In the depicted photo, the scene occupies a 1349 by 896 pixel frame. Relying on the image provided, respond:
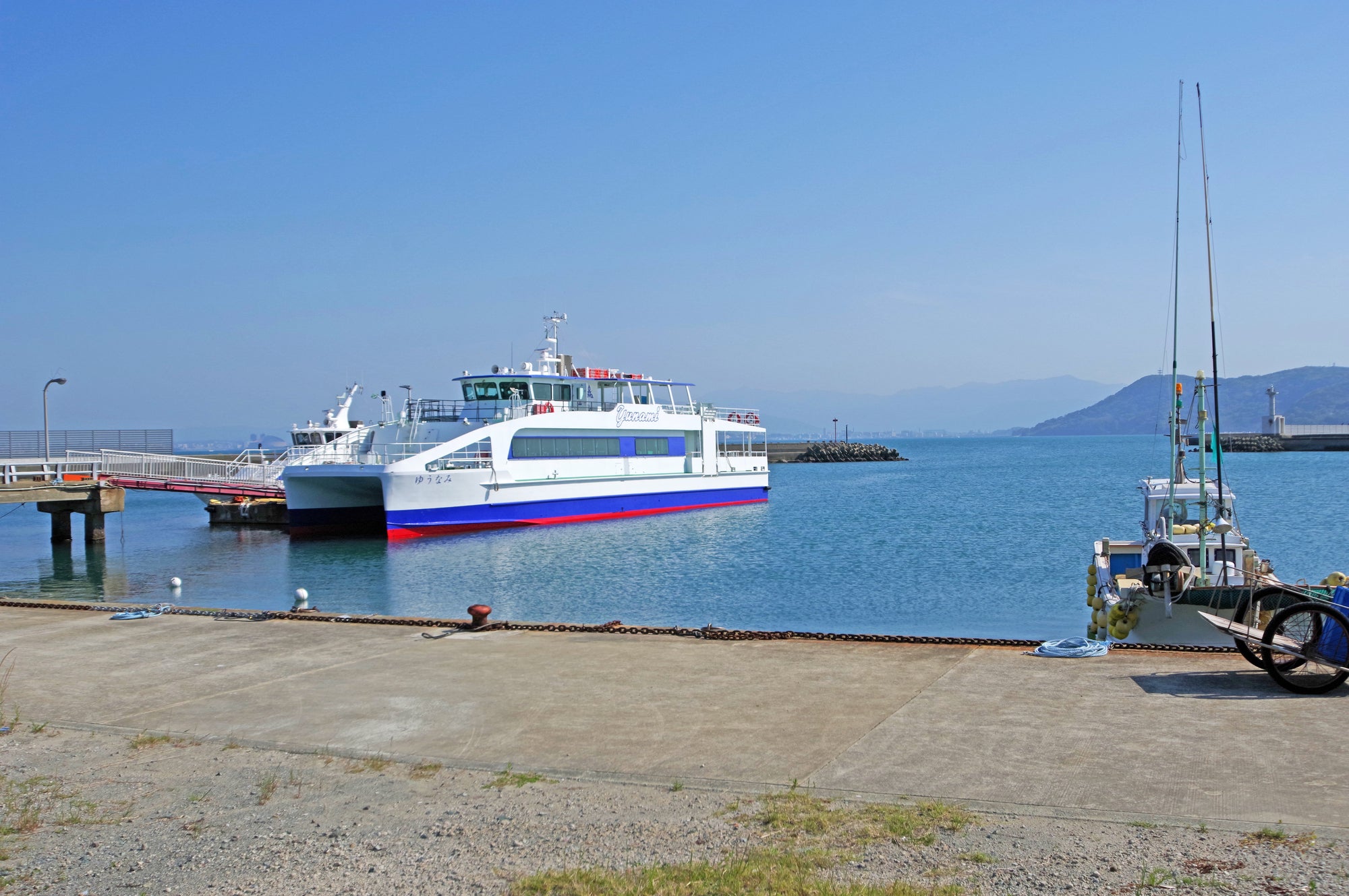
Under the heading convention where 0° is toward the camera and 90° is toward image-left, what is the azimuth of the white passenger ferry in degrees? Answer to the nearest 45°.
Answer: approximately 45°

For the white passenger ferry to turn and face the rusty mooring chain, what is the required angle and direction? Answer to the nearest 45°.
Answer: approximately 45° to its left

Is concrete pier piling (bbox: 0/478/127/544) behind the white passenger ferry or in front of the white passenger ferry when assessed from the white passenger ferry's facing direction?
in front

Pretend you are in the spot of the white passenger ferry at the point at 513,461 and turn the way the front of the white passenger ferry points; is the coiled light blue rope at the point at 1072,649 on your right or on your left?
on your left

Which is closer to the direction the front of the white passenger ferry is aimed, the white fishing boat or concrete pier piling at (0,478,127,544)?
the concrete pier piling

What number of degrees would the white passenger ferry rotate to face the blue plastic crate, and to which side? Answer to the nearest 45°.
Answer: approximately 45° to its left
